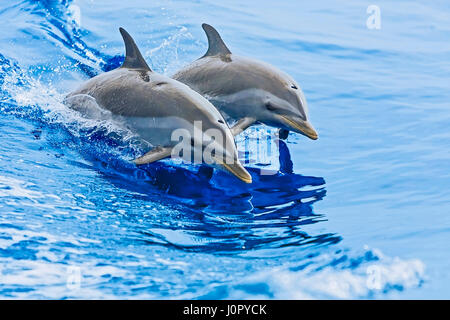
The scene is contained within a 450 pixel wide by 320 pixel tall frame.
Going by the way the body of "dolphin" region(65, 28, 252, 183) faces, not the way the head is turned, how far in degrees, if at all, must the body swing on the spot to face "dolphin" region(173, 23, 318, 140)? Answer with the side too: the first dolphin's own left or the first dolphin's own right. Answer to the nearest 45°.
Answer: approximately 45° to the first dolphin's own left

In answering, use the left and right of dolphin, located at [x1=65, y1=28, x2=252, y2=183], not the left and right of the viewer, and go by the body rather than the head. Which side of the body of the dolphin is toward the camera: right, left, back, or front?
right
